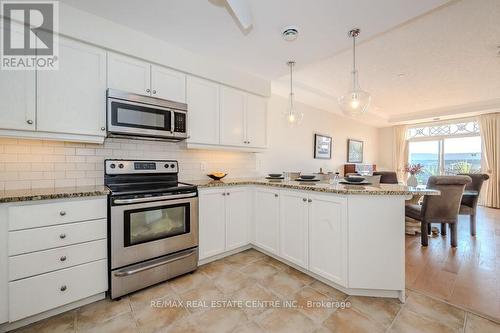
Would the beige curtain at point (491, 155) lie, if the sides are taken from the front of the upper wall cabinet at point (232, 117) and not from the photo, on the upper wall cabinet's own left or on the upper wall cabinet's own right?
on the upper wall cabinet's own left

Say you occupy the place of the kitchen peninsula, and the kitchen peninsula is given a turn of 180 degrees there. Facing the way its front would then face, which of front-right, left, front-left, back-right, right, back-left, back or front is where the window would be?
front

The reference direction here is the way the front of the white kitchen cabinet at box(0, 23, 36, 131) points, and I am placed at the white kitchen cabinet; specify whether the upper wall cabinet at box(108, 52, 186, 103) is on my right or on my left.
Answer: on my left

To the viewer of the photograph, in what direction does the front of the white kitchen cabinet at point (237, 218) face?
facing the viewer and to the right of the viewer

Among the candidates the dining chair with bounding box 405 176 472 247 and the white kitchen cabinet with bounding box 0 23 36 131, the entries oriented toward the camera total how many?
1

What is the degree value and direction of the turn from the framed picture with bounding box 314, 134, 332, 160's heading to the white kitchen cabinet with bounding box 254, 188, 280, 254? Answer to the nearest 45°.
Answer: approximately 45° to its right

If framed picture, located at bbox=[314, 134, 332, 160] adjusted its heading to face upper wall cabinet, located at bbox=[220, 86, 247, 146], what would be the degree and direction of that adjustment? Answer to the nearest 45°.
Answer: approximately 90° to its right

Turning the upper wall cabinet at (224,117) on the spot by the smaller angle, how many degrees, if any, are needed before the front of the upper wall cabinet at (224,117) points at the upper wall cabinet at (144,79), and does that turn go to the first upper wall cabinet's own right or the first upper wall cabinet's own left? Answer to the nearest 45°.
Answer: approximately 90° to the first upper wall cabinet's own right

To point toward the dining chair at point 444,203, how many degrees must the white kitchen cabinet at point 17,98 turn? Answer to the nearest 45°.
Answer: approximately 45° to its left

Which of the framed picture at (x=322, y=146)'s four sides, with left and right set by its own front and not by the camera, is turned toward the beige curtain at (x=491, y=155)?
left

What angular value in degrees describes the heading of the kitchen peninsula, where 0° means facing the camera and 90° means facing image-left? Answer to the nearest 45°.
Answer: approximately 45°
